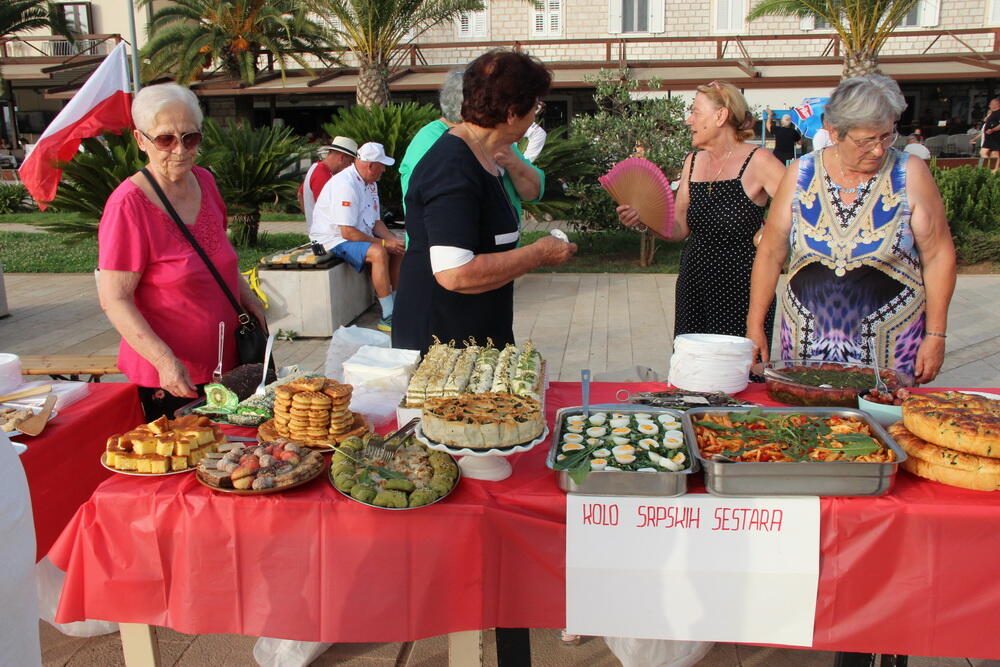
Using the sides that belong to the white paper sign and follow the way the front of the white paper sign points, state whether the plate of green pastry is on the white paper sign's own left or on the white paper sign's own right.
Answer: on the white paper sign's own right

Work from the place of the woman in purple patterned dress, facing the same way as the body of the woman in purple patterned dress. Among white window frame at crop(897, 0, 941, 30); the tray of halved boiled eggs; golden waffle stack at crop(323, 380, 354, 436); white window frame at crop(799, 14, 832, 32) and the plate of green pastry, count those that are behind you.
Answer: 2

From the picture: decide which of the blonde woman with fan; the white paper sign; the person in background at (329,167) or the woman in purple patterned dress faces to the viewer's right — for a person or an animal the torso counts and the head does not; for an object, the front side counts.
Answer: the person in background

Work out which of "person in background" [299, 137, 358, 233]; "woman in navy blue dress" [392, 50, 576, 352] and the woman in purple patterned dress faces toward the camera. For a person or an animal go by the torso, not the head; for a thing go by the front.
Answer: the woman in purple patterned dress

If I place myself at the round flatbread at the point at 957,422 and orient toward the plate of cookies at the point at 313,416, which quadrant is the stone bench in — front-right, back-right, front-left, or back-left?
front-right

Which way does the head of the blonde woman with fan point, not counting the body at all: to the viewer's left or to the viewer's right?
to the viewer's left

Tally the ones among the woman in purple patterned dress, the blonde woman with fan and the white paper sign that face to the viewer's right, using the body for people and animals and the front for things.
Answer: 0

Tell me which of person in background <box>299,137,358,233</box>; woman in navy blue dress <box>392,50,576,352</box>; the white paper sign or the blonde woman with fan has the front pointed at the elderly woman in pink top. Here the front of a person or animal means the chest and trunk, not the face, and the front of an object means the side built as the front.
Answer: the blonde woman with fan

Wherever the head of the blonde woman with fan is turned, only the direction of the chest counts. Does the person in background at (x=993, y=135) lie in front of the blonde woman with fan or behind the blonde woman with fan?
behind

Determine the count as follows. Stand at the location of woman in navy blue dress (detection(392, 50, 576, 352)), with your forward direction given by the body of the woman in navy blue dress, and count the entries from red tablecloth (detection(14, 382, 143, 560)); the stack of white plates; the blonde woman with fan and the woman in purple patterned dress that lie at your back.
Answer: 1

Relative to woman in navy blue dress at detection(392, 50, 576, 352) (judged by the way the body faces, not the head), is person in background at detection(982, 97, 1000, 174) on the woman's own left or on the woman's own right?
on the woman's own left

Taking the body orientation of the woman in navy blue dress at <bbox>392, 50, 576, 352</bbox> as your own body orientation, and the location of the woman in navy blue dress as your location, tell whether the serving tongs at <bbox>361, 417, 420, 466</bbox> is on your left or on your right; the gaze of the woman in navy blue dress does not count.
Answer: on your right

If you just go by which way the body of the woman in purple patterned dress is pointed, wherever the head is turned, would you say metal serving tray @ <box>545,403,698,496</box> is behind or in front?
in front

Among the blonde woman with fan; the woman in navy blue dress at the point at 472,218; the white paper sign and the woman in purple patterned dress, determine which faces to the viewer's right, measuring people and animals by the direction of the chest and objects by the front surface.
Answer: the woman in navy blue dress

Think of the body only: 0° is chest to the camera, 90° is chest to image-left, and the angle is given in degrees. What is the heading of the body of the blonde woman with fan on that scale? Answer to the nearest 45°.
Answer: approximately 45°

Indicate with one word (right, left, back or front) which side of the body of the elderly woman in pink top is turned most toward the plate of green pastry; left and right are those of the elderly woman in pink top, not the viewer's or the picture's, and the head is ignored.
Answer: front

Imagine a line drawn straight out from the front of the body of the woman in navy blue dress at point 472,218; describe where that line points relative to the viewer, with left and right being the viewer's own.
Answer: facing to the right of the viewer

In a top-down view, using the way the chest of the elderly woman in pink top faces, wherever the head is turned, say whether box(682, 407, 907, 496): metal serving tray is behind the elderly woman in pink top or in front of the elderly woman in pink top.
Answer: in front
